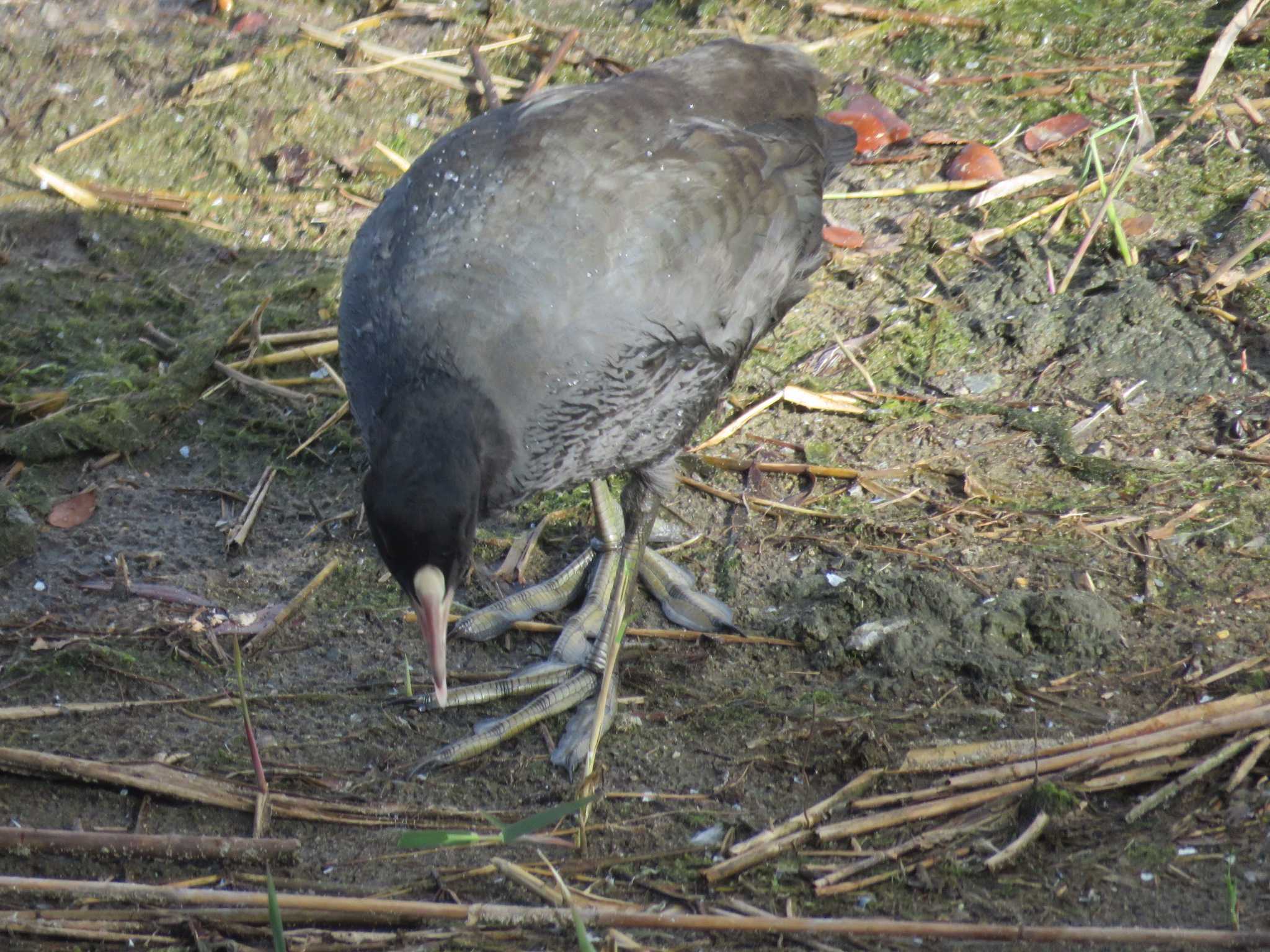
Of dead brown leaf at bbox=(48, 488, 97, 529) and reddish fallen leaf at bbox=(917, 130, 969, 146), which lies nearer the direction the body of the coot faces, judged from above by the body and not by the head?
the dead brown leaf

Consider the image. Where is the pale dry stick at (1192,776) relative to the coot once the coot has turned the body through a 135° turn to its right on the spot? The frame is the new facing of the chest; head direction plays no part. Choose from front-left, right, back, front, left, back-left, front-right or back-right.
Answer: back-right

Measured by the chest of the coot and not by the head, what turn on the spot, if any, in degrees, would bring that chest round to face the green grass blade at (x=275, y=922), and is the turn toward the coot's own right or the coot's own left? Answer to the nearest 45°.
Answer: approximately 45° to the coot's own left

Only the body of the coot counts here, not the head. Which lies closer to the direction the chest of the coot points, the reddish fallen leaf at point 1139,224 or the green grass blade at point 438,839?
the green grass blade

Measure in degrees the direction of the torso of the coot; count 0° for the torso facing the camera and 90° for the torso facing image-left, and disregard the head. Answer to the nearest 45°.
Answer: approximately 45°

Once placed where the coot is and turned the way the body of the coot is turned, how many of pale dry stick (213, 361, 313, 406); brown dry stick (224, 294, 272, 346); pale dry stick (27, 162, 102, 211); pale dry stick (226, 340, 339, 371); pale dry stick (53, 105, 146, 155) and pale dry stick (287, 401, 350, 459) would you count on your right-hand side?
6

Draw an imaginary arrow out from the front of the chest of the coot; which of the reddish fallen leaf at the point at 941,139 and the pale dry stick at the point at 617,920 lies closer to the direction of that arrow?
the pale dry stick

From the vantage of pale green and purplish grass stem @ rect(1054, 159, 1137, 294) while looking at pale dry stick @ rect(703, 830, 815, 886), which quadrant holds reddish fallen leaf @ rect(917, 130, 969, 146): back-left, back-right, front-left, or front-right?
back-right

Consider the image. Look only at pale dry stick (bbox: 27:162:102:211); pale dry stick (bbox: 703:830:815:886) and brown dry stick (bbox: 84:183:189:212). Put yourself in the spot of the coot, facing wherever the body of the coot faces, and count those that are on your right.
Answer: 2

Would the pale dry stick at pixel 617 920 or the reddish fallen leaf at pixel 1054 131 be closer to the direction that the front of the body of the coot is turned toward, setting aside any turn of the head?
the pale dry stick

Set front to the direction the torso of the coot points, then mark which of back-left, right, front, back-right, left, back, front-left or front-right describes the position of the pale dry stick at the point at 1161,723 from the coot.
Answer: left

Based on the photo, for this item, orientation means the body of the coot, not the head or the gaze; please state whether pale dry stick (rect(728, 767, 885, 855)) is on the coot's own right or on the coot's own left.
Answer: on the coot's own left

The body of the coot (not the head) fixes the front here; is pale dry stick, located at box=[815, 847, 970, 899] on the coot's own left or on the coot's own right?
on the coot's own left

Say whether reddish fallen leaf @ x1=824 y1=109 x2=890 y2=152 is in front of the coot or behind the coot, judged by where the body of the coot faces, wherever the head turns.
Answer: behind

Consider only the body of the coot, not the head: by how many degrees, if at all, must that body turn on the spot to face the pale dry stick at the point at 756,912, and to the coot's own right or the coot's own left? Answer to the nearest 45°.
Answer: approximately 45° to the coot's own left

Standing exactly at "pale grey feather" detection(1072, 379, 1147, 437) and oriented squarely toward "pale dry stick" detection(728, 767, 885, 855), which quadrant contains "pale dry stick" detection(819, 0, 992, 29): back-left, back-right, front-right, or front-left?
back-right
